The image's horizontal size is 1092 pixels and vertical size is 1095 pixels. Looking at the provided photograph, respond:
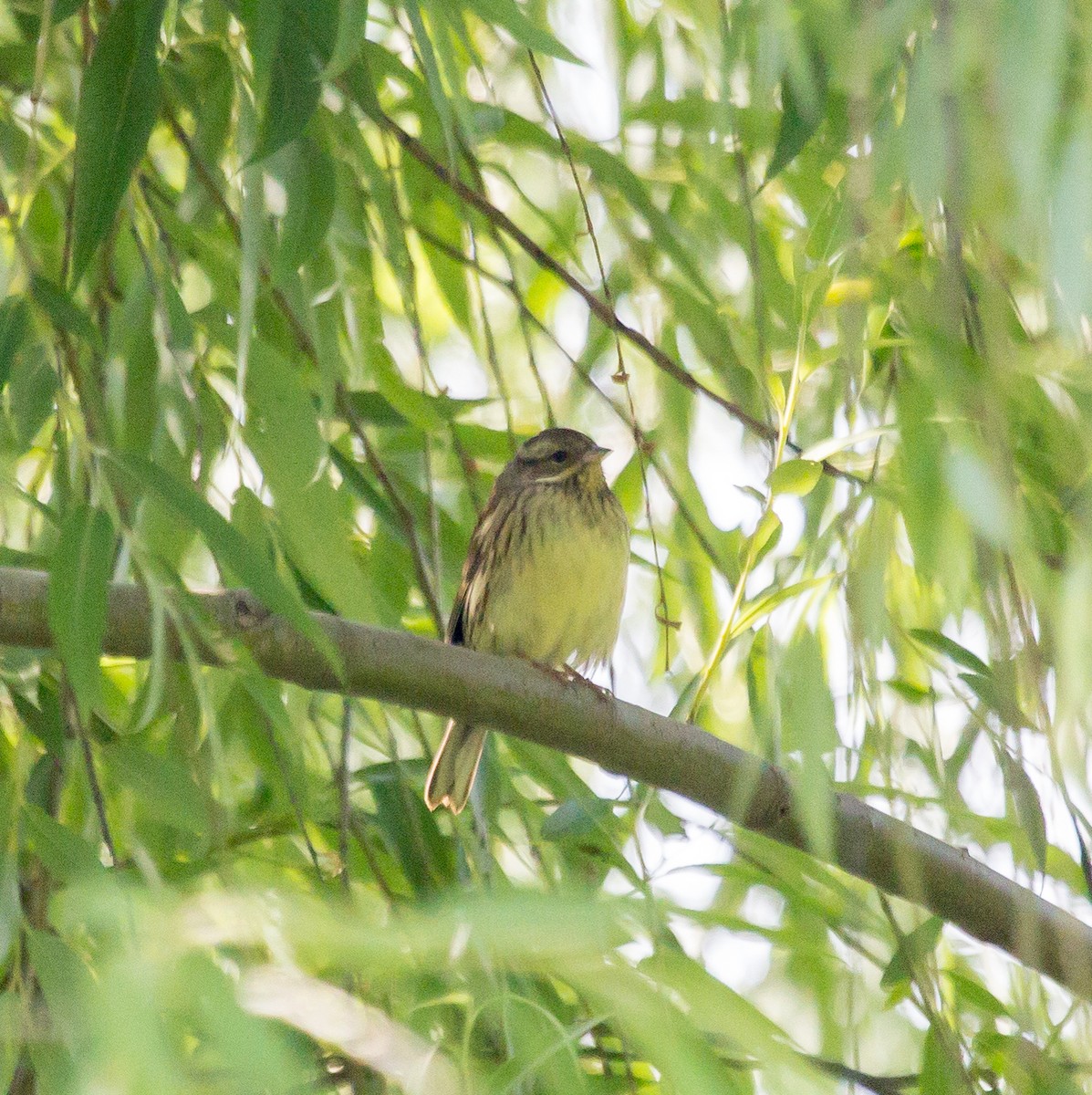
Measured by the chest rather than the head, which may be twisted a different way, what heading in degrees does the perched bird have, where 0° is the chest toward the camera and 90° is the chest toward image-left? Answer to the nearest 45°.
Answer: approximately 315°

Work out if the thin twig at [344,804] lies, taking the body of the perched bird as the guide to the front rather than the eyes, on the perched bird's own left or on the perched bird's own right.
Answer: on the perched bird's own right

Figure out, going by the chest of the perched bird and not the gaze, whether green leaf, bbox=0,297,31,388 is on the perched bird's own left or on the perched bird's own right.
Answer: on the perched bird's own right
